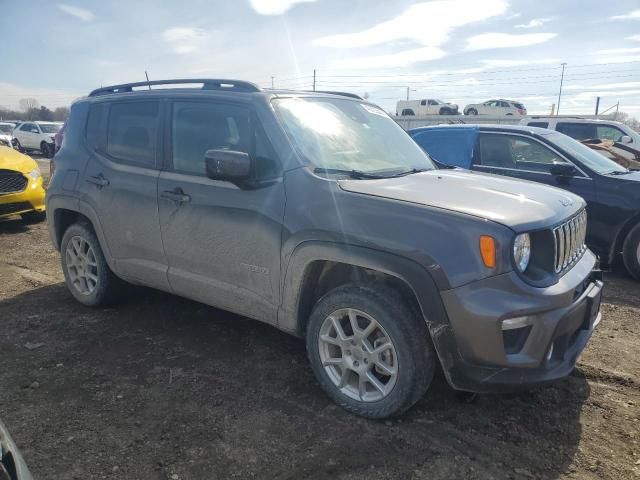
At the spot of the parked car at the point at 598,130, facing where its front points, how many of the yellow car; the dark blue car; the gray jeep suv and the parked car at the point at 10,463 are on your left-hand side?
0

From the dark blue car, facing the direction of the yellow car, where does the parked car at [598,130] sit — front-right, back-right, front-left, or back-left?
back-right

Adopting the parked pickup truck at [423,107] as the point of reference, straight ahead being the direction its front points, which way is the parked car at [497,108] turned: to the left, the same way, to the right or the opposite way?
the opposite way

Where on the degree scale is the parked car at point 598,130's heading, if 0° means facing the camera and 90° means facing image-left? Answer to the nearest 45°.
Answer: approximately 270°

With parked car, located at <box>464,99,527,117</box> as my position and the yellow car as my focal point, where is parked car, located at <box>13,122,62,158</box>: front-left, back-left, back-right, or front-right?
front-right

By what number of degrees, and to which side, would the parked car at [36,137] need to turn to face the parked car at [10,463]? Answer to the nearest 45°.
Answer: approximately 45° to its right

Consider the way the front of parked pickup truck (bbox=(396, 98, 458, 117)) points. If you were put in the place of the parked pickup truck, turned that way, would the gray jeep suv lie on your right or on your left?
on your right

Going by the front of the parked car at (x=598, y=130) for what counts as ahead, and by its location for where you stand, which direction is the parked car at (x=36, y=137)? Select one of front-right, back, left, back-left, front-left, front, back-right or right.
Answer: back

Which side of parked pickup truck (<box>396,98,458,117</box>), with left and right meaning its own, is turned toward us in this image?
right

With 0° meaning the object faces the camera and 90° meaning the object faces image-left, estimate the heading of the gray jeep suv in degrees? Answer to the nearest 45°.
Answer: approximately 315°

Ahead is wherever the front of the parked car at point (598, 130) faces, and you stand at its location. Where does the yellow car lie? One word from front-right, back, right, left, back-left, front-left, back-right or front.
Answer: back-right
